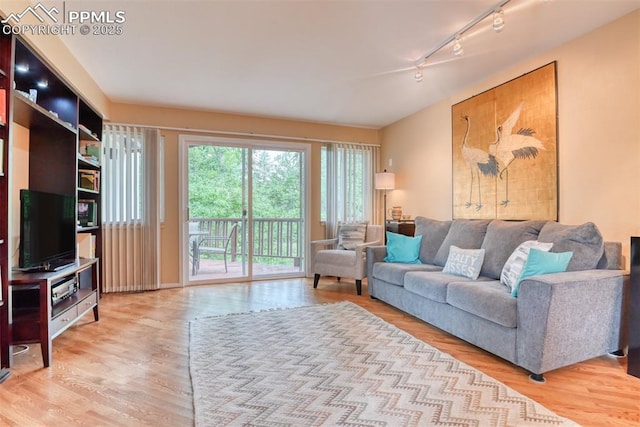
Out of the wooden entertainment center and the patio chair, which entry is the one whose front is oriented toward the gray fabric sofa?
the wooden entertainment center

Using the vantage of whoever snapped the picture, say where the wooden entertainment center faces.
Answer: facing the viewer and to the right of the viewer

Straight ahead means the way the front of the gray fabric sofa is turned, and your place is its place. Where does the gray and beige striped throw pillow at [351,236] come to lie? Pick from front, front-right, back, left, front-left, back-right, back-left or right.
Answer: right

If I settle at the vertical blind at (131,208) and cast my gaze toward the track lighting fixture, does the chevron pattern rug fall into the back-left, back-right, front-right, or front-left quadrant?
front-right

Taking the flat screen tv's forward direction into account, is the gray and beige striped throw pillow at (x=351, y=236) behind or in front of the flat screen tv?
in front

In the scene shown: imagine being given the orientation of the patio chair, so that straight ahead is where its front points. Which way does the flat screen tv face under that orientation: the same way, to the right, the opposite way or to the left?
the opposite way

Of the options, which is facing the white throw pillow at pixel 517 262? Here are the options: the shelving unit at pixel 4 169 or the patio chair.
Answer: the shelving unit

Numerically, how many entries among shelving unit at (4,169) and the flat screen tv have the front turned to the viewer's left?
0

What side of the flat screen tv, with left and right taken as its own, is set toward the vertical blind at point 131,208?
left

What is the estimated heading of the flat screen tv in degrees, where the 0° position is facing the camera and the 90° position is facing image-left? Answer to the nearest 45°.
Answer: approximately 315°

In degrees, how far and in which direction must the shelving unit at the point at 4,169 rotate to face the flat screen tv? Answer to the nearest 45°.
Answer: approximately 90° to its left

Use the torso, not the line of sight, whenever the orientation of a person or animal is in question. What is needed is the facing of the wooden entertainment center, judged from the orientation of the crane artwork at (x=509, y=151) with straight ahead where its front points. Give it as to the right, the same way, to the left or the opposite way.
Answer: the opposite way

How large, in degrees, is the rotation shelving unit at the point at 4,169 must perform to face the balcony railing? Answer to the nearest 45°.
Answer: approximately 90° to its left

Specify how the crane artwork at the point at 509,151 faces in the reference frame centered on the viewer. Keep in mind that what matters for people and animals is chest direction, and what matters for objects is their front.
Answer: facing the viewer and to the left of the viewer

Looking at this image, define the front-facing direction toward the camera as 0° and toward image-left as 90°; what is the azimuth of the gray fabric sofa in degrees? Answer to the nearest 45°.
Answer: approximately 45°

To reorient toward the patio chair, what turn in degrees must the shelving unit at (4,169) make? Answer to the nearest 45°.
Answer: approximately 90° to its left
